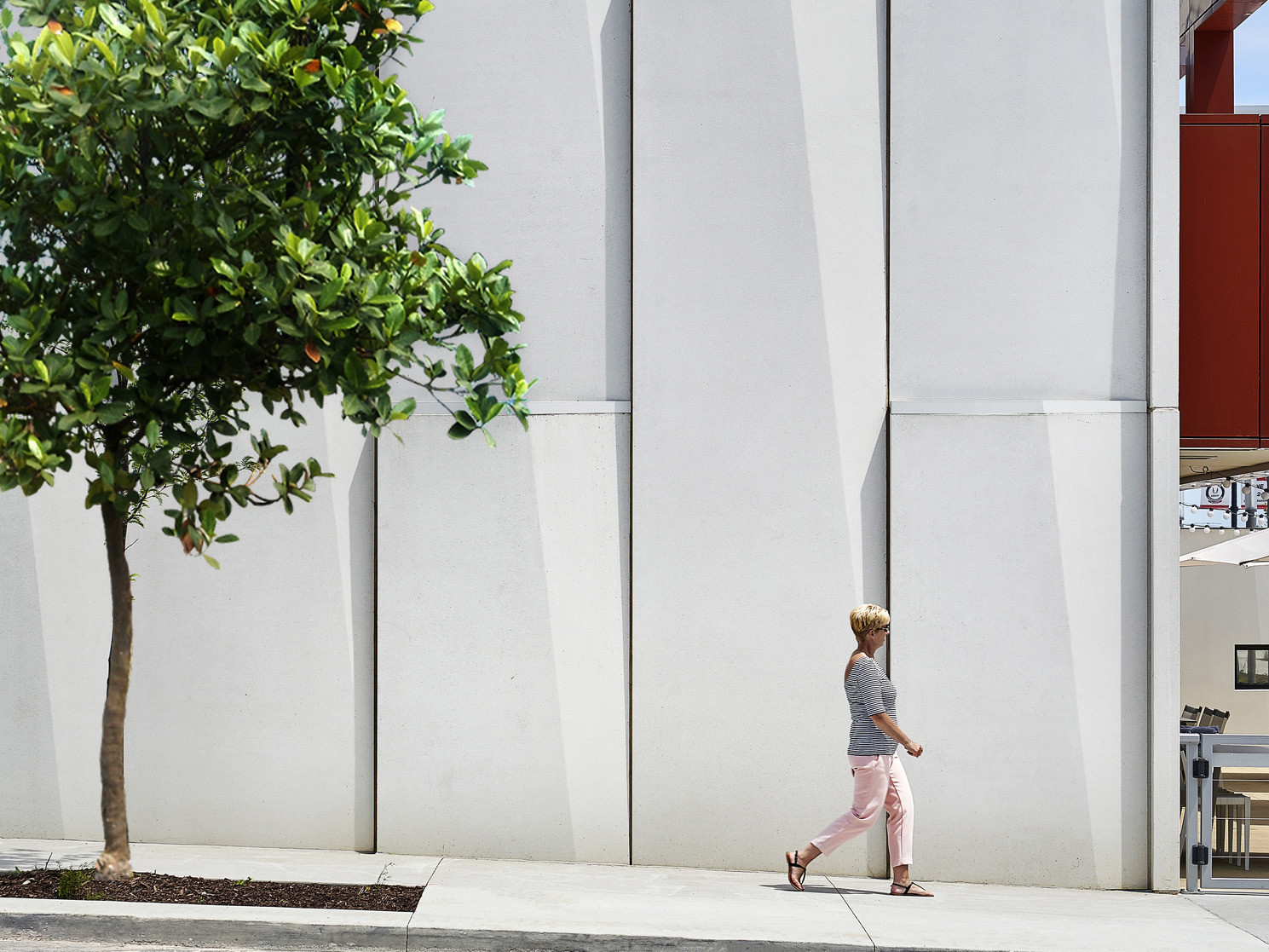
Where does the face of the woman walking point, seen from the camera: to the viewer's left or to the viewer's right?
to the viewer's right

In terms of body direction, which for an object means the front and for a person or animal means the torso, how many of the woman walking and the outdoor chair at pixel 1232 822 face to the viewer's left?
0

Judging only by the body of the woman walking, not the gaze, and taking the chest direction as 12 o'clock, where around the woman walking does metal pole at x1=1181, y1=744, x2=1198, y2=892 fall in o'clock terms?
The metal pole is roughly at 11 o'clock from the woman walking.

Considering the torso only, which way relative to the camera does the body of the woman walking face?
to the viewer's right

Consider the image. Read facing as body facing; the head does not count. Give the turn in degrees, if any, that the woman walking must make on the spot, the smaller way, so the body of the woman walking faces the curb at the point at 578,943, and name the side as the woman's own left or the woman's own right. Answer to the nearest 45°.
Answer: approximately 135° to the woman's own right

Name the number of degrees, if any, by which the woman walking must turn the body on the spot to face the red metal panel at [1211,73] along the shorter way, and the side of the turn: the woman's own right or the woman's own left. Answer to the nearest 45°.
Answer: approximately 45° to the woman's own left

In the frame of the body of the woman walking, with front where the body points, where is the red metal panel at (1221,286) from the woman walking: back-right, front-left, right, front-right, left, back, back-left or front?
front-left

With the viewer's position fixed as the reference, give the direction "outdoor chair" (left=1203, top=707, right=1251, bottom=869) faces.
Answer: facing the viewer and to the right of the viewer

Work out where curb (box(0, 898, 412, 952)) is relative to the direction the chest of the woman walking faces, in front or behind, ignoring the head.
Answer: behind
